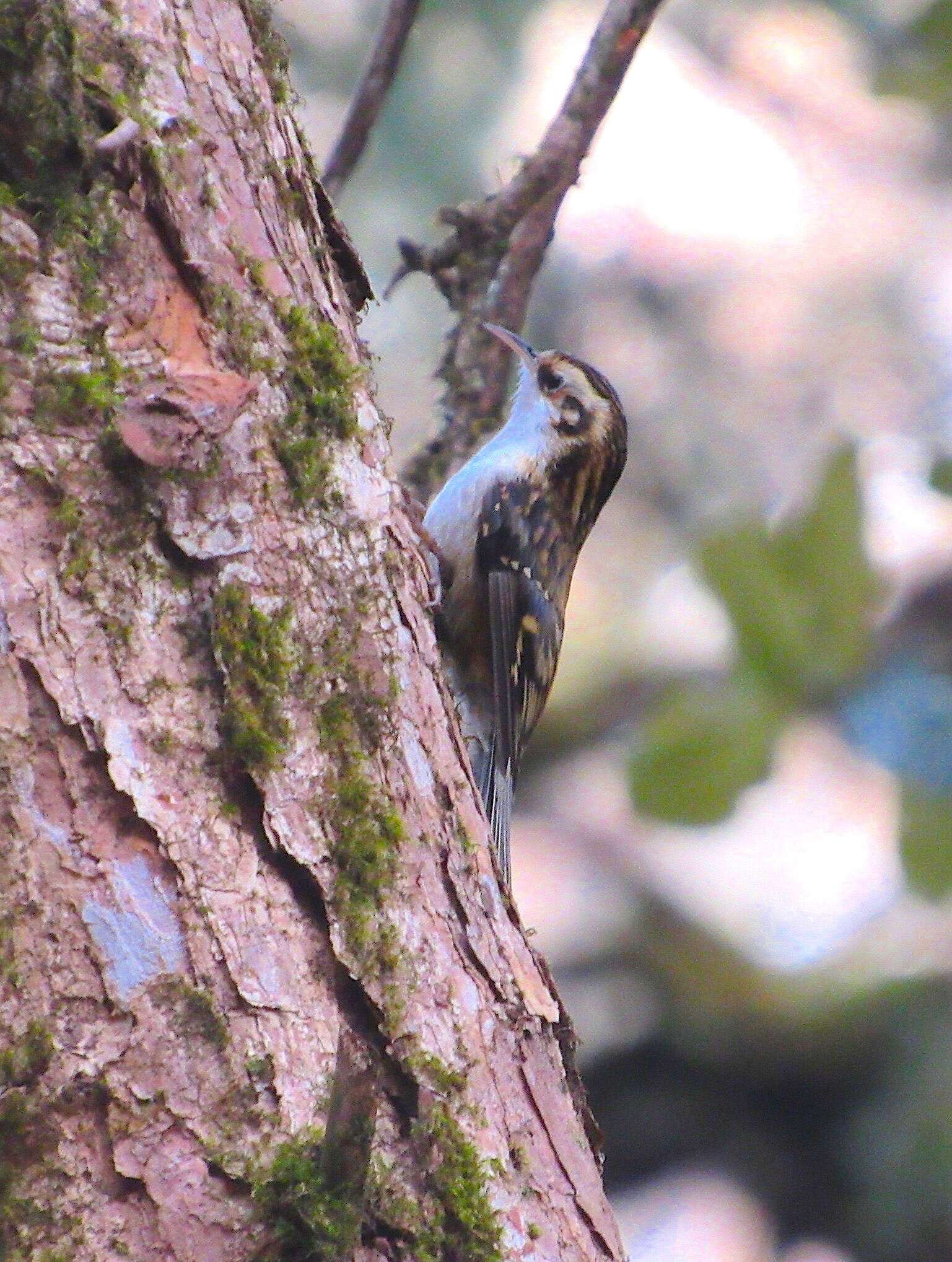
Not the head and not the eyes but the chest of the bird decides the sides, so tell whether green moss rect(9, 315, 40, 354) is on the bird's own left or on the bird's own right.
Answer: on the bird's own left

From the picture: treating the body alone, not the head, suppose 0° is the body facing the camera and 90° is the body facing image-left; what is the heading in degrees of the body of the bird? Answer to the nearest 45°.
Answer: approximately 90°
